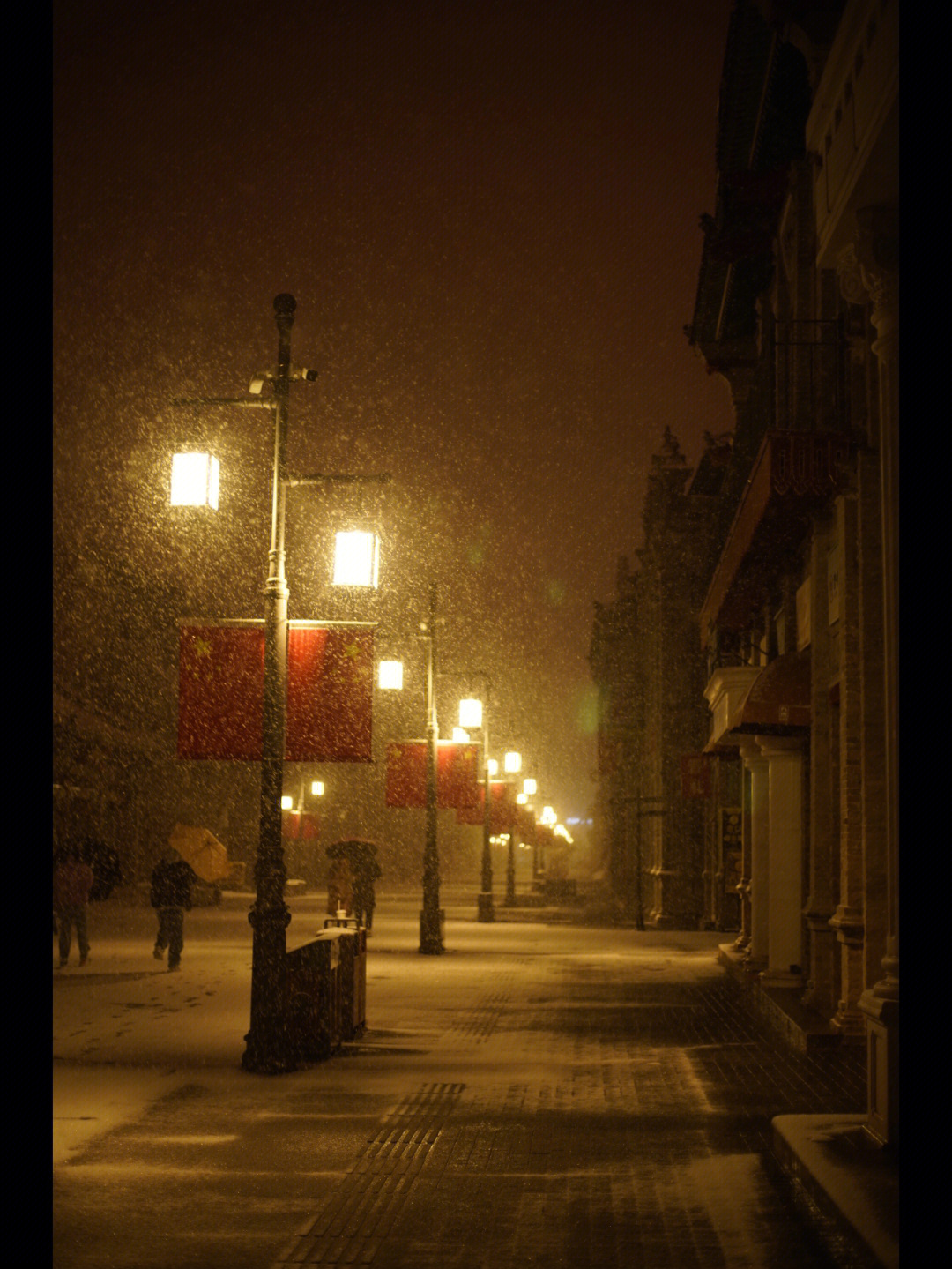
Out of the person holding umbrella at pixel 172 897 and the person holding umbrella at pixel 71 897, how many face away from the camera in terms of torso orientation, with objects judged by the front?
2

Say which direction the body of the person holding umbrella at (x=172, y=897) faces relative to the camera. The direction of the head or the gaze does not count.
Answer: away from the camera

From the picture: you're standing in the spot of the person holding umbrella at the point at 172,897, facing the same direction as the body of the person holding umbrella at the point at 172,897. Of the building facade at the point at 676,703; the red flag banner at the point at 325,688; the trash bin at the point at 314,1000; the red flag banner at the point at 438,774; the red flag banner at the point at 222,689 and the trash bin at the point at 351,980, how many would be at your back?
4

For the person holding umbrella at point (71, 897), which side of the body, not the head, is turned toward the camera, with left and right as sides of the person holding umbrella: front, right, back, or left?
back

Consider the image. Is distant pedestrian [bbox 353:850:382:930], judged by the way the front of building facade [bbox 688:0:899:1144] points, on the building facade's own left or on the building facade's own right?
on the building facade's own right

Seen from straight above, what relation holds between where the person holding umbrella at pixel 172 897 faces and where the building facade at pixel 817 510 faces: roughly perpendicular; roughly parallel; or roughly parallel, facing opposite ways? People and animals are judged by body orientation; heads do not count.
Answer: roughly perpendicular

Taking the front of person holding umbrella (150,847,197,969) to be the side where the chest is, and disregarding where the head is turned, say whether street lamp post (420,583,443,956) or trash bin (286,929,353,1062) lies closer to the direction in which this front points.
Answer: the street lamp post

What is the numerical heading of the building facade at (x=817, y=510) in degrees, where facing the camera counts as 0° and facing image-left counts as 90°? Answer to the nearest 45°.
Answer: approximately 90°

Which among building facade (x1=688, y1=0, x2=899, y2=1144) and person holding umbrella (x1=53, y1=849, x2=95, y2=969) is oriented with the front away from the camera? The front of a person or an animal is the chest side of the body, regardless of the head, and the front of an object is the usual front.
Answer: the person holding umbrella

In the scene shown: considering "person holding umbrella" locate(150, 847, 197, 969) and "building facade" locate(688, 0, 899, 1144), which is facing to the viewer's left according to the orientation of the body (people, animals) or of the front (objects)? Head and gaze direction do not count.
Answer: the building facade
